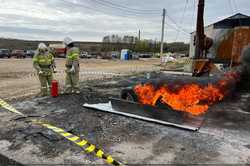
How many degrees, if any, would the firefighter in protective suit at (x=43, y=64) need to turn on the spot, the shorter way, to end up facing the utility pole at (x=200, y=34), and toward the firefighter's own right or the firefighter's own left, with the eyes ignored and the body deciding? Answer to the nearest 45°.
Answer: approximately 90° to the firefighter's own left

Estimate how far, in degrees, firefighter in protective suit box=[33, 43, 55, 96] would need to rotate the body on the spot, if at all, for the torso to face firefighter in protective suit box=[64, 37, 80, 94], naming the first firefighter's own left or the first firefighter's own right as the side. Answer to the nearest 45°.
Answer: approximately 90° to the first firefighter's own left

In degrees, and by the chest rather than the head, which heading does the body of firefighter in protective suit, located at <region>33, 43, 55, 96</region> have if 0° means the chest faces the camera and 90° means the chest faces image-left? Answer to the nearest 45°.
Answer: approximately 0°

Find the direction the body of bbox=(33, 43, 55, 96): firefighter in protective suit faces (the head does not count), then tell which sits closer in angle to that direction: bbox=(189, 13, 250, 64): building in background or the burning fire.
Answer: the burning fire

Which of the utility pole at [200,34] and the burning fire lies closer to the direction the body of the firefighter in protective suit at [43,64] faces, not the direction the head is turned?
the burning fire

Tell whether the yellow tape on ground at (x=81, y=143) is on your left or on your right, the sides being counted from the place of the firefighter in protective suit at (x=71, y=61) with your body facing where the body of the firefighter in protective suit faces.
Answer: on your left

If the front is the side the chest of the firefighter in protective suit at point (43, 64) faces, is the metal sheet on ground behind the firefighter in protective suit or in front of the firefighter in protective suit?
in front

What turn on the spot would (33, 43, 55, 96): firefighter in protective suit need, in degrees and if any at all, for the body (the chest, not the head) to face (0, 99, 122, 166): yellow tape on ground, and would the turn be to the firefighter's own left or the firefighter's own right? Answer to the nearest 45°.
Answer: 0° — they already face it

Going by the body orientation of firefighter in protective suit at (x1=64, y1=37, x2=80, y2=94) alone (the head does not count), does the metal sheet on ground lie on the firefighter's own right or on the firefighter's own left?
on the firefighter's own left
